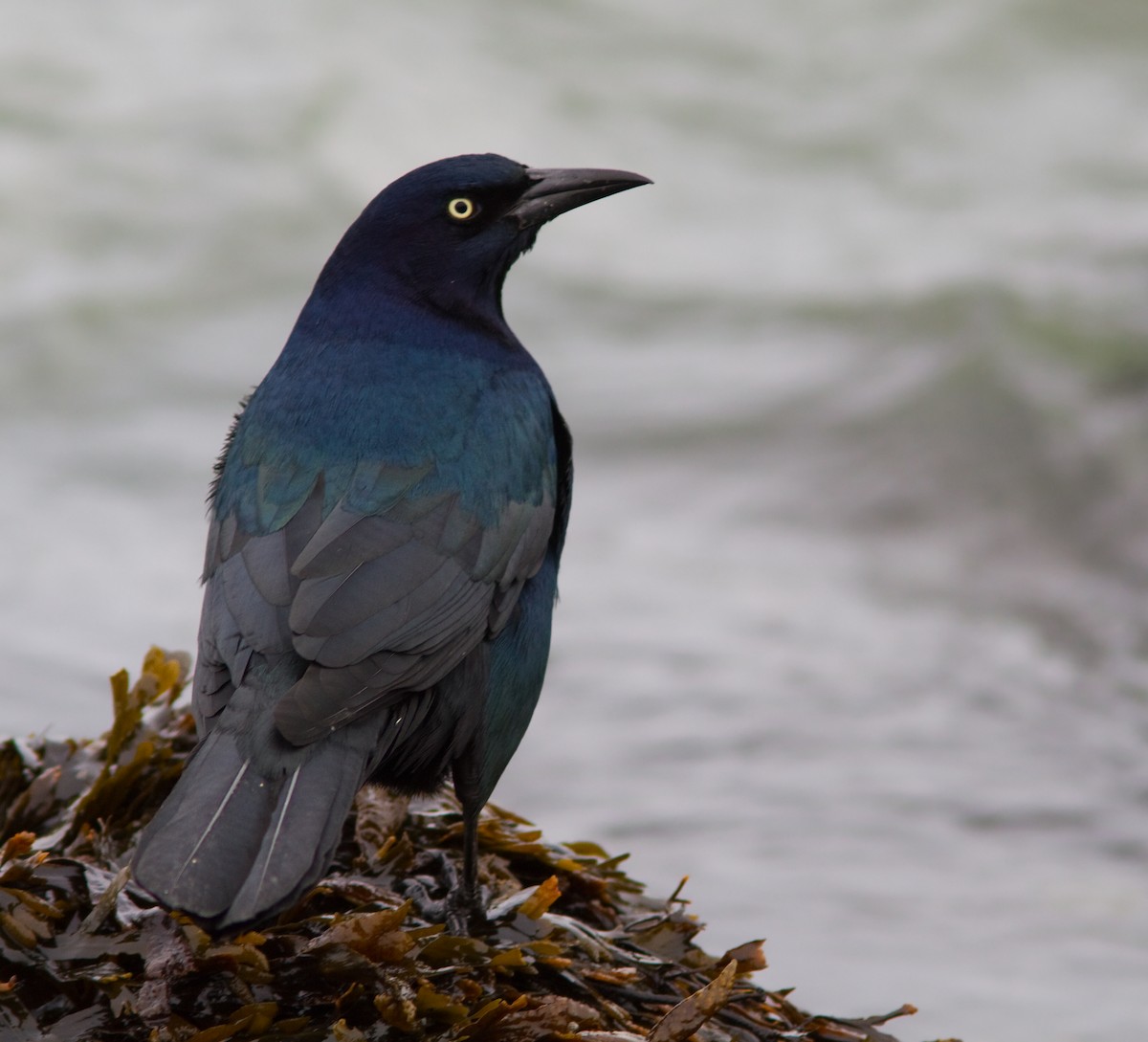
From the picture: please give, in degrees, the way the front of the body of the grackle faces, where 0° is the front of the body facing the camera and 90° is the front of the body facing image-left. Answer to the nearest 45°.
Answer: approximately 225°
